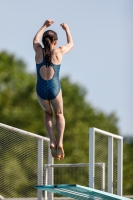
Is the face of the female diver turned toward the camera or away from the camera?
away from the camera

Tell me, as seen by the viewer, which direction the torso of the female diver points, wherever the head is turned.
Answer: away from the camera
